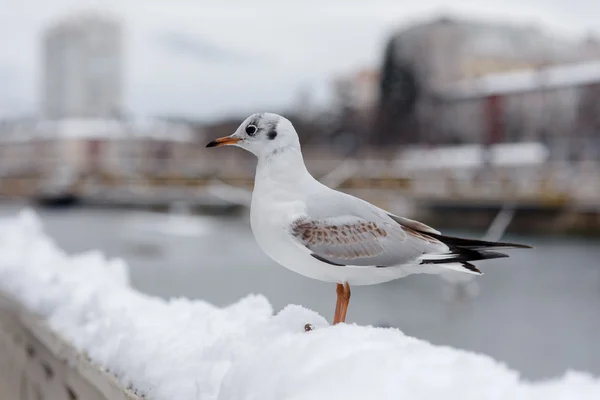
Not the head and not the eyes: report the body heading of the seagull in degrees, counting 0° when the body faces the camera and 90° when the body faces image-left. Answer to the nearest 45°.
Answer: approximately 90°

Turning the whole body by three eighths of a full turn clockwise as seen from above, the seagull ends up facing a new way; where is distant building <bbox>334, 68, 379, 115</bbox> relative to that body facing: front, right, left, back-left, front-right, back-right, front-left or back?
front-left

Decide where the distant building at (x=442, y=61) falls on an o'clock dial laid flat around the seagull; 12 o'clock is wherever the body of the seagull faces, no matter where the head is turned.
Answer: The distant building is roughly at 3 o'clock from the seagull.
